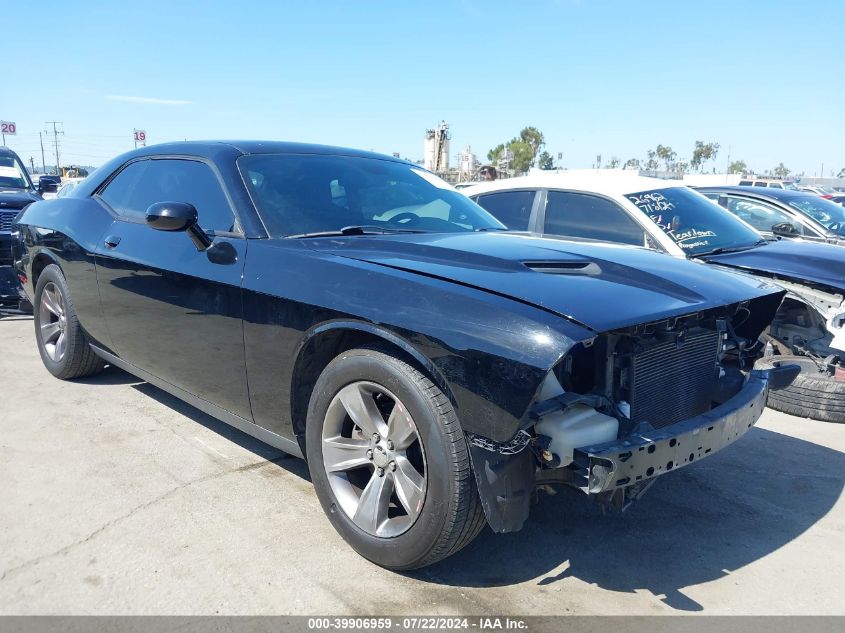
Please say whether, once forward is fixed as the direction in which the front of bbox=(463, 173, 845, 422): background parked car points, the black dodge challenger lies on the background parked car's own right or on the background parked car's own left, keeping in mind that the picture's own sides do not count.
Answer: on the background parked car's own right

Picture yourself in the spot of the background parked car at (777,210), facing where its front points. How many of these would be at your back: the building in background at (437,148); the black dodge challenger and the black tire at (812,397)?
1

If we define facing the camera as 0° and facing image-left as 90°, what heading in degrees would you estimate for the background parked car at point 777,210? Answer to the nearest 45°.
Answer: approximately 315°

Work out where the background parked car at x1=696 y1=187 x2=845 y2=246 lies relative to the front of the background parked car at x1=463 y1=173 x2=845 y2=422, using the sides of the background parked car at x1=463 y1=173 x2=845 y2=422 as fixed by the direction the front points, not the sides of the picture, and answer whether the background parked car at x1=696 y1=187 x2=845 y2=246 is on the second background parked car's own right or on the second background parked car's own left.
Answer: on the second background parked car's own left

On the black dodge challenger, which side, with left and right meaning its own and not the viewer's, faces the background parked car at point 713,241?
left

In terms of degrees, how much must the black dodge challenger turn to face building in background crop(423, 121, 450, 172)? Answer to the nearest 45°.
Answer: approximately 135° to its left

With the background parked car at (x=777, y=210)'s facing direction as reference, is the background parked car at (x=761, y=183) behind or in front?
behind
